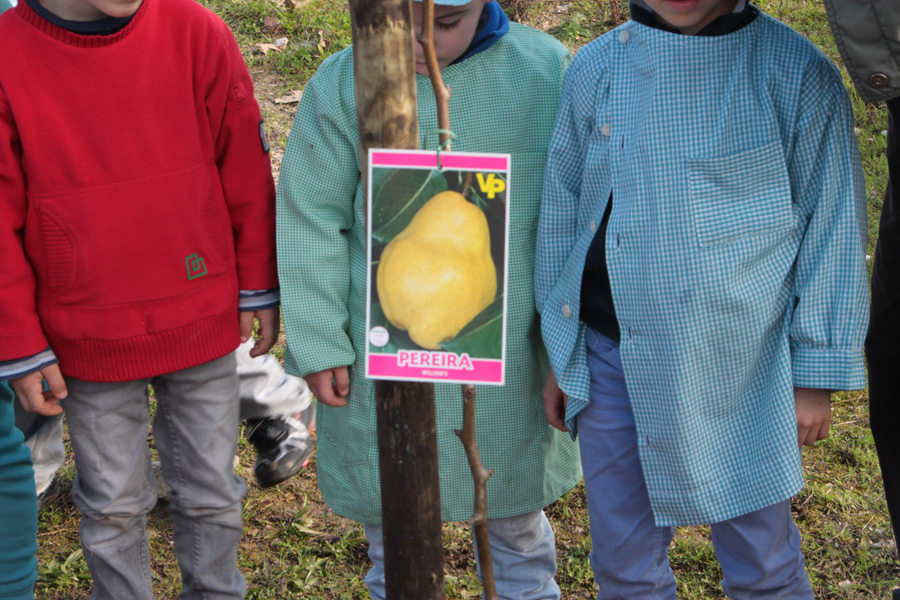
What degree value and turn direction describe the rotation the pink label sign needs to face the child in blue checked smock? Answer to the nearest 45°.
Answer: approximately 135° to its left

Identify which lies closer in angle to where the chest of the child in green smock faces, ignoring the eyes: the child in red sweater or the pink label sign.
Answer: the pink label sign

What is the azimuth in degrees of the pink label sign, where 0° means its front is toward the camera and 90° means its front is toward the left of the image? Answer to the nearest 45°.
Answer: approximately 0°

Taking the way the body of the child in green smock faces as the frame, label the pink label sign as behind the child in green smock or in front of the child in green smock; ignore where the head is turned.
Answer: in front

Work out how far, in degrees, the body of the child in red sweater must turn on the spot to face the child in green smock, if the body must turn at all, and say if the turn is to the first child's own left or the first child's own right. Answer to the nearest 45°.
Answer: approximately 90° to the first child's own left

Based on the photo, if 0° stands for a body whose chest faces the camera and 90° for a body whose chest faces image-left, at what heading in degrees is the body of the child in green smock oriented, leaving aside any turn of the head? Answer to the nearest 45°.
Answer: approximately 0°

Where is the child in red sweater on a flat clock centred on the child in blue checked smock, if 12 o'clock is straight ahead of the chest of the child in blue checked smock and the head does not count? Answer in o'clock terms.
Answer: The child in red sweater is roughly at 3 o'clock from the child in blue checked smock.

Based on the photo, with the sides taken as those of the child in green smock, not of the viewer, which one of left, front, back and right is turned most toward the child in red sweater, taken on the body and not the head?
right
